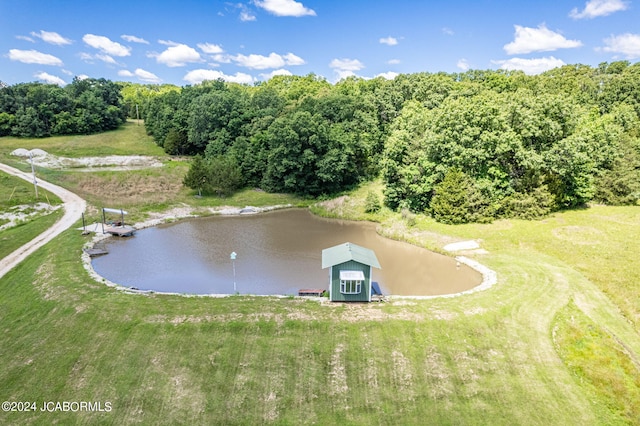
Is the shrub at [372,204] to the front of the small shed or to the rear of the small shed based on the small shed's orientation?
to the rear

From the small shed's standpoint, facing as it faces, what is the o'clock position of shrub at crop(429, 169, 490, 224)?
The shrub is roughly at 7 o'clock from the small shed.

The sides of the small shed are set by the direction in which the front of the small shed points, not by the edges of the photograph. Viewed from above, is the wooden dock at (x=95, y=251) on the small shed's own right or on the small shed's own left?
on the small shed's own right

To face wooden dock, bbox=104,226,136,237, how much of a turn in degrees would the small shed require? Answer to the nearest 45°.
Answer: approximately 135° to its right

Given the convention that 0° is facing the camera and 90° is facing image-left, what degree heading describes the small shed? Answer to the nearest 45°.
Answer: approximately 0°

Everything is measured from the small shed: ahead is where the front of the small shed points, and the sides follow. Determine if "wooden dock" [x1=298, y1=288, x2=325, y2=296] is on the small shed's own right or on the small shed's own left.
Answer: on the small shed's own right
